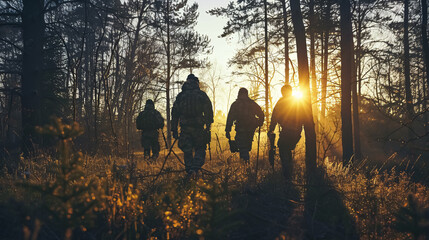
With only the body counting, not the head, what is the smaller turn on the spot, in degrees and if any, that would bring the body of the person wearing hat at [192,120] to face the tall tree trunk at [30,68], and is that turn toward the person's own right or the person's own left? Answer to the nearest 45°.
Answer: approximately 90° to the person's own left

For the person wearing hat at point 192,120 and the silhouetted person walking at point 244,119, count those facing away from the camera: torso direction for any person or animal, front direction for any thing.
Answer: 2

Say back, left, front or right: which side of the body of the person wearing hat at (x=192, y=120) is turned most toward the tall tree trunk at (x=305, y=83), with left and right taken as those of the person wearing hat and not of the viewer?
right

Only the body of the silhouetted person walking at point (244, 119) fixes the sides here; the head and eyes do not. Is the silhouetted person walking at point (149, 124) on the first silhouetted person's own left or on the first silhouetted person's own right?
on the first silhouetted person's own left

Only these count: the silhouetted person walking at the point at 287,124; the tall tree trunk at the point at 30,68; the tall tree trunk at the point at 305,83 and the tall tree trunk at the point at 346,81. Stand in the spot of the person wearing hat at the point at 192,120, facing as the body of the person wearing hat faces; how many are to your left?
1

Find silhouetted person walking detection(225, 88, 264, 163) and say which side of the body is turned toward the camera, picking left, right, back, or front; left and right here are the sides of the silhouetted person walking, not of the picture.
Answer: back

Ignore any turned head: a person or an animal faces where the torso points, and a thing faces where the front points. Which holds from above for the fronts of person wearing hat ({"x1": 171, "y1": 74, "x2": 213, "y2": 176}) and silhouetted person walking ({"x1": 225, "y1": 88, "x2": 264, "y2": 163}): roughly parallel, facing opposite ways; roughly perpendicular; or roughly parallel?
roughly parallel

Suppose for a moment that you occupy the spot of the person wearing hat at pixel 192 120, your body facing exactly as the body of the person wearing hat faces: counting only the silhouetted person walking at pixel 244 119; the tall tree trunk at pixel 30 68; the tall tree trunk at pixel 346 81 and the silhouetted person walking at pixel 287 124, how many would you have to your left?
1

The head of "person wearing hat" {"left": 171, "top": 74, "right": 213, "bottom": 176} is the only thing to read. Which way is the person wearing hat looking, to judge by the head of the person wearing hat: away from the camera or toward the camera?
away from the camera

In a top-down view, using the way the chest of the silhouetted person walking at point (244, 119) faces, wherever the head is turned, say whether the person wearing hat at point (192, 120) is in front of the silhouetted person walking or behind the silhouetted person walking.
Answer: behind

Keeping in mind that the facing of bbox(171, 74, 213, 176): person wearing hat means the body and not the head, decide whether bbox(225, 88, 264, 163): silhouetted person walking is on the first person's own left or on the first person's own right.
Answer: on the first person's own right

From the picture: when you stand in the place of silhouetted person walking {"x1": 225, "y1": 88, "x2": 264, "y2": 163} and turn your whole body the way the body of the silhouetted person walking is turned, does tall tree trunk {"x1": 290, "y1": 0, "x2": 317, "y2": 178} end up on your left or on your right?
on your right

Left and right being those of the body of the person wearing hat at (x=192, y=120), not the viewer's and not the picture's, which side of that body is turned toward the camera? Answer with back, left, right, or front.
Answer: back

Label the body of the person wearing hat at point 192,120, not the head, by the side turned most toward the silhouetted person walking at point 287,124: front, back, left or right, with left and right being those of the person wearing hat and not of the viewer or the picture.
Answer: right
